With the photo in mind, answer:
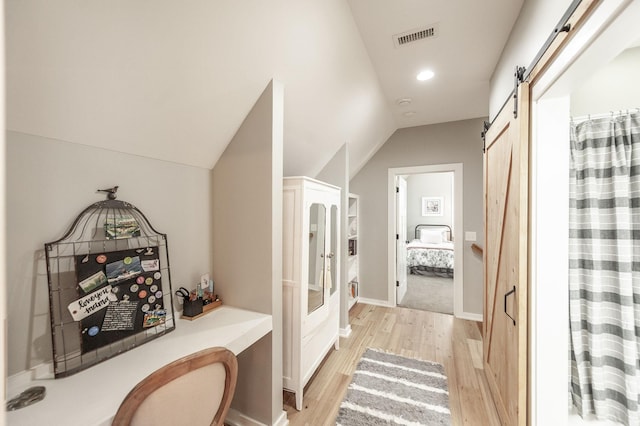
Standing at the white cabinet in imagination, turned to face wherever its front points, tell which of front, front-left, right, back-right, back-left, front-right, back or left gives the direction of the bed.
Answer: left

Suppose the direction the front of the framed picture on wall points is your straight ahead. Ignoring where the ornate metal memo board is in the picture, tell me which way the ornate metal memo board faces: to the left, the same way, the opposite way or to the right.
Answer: to the left

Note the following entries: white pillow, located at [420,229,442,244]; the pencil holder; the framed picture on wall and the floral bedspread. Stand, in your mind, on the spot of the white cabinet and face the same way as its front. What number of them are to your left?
3

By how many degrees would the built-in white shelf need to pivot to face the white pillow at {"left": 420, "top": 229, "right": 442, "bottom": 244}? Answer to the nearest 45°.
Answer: approximately 45° to its left

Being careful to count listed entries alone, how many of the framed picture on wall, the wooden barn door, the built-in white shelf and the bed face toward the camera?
2

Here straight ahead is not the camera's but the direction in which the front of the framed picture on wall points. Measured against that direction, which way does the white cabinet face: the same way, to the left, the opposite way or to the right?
to the left

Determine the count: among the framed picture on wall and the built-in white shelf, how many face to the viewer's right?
1

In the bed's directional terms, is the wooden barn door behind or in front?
in front

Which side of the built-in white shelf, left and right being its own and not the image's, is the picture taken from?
right

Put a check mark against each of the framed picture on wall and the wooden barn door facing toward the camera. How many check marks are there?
1

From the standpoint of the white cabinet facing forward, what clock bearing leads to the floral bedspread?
The floral bedspread is roughly at 9 o'clock from the white cabinet.

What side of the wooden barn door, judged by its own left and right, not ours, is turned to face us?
left

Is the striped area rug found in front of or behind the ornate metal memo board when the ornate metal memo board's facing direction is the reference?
in front

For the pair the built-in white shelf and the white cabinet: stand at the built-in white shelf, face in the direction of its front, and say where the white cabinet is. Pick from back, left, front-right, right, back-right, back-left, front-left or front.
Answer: right

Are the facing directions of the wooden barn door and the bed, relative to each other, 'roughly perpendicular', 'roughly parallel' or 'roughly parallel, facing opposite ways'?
roughly perpendicular

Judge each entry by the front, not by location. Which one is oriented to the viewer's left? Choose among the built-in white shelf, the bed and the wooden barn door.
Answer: the wooden barn door

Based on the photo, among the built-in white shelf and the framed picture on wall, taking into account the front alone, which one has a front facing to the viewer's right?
the built-in white shelf
